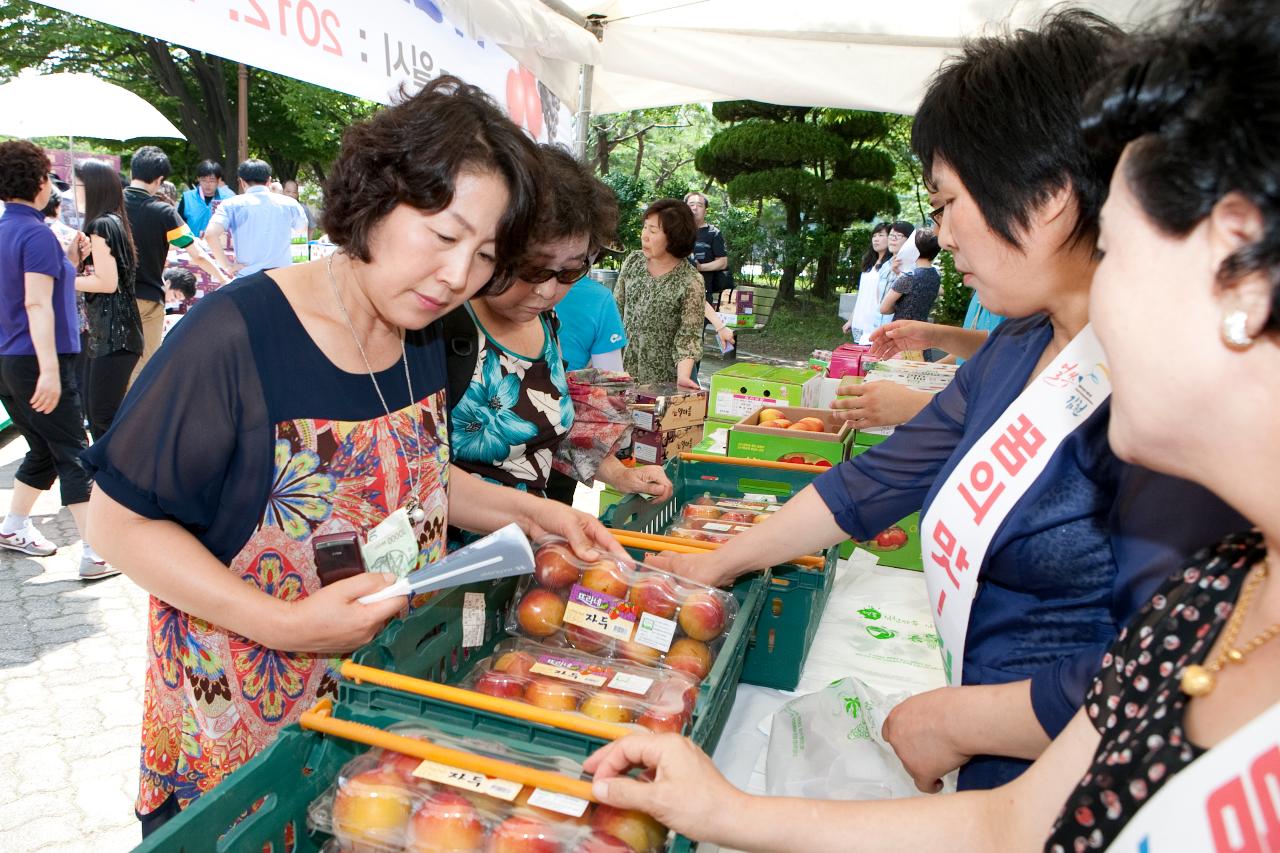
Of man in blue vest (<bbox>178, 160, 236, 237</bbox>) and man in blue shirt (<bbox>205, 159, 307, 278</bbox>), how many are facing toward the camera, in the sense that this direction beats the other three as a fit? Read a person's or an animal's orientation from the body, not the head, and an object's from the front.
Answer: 1

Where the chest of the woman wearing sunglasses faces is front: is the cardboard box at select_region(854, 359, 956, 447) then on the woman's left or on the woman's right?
on the woman's left

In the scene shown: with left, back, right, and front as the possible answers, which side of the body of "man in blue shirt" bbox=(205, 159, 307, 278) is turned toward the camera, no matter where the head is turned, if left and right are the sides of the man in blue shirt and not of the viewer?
back

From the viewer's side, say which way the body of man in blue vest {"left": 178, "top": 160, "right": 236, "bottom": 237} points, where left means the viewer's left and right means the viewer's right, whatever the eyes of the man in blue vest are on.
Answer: facing the viewer

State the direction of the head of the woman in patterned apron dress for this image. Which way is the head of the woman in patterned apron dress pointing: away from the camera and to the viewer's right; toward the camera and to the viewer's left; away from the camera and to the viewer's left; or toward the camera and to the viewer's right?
toward the camera and to the viewer's right

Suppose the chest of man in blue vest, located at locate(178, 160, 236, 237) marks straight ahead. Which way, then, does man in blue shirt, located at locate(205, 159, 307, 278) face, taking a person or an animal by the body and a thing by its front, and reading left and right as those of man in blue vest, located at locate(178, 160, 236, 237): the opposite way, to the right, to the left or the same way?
the opposite way

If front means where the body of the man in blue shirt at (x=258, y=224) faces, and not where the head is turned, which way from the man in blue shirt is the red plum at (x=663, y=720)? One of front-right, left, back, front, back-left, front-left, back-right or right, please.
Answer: back

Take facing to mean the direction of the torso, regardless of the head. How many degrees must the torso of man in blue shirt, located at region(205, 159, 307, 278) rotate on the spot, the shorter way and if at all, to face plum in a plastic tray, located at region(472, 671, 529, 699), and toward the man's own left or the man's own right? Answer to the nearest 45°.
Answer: approximately 180°

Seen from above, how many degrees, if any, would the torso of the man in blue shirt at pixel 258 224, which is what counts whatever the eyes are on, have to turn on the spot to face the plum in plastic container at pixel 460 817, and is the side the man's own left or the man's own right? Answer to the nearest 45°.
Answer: approximately 180°

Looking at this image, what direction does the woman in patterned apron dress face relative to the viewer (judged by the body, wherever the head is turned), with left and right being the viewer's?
facing the viewer and to the right of the viewer

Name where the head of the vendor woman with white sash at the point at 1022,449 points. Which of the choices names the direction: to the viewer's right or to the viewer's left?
to the viewer's left

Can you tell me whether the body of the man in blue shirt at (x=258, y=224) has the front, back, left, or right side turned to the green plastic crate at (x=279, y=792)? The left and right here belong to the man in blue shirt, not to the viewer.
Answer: back

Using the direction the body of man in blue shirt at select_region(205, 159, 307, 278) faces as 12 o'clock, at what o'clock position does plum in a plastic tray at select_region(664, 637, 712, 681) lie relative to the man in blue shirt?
The plum in a plastic tray is roughly at 6 o'clock from the man in blue shirt.

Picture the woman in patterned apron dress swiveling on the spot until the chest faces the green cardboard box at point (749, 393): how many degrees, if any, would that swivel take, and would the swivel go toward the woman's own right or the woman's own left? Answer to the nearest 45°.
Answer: approximately 90° to the woman's own left
